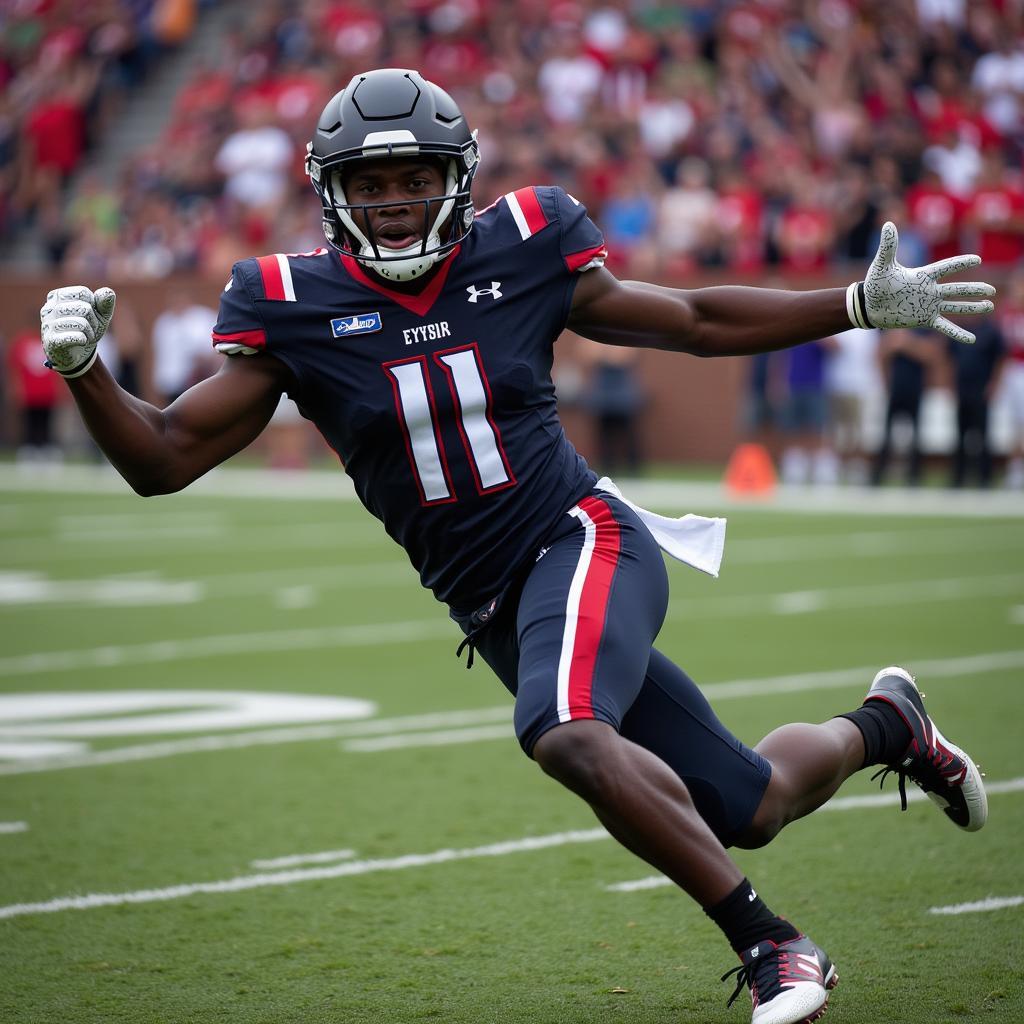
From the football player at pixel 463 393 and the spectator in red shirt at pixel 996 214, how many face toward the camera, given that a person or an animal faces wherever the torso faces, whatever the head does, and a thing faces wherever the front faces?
2

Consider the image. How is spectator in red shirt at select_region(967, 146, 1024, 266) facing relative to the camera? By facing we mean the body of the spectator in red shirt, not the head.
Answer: toward the camera

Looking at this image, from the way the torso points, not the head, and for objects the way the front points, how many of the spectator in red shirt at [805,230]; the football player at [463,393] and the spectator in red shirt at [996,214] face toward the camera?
3

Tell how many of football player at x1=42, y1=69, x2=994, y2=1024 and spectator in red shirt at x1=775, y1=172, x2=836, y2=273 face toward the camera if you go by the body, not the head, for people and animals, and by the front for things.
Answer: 2

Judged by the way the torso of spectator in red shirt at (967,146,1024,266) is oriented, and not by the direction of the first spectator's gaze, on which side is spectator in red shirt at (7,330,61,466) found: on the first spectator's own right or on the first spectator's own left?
on the first spectator's own right

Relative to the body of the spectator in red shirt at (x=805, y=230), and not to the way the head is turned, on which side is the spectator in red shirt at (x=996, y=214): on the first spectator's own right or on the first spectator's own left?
on the first spectator's own left

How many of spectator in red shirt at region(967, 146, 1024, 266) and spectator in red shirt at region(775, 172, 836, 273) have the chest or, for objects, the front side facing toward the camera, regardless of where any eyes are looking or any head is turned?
2

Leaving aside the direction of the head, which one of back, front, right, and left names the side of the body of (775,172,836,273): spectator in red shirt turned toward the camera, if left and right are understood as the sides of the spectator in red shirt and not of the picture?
front

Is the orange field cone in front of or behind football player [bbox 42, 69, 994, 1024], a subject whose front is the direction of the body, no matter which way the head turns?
behind

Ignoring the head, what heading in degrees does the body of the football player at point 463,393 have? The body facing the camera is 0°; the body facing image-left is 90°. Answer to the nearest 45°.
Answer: approximately 0°
